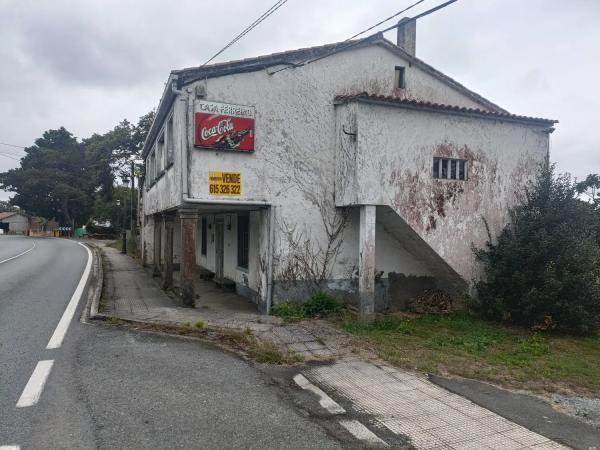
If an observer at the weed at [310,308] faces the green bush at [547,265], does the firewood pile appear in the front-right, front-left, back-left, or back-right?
front-left

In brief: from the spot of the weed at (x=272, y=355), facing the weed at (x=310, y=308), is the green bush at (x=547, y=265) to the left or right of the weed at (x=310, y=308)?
right

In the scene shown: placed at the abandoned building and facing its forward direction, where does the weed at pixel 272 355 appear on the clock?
The weed is roughly at 11 o'clock from the abandoned building.

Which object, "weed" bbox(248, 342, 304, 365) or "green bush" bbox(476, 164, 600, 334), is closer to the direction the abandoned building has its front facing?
the weed

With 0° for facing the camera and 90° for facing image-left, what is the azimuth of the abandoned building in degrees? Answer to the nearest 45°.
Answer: approximately 45°

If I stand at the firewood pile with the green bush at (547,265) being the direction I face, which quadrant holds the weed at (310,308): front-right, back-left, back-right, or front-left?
back-right

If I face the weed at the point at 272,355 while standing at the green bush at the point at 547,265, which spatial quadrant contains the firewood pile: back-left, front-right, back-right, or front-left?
front-right

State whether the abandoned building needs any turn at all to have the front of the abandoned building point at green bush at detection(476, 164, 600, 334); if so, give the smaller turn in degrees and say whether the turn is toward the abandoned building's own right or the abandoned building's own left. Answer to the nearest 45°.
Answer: approximately 135° to the abandoned building's own left
